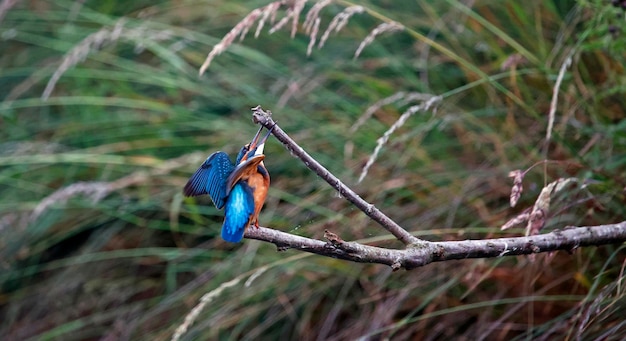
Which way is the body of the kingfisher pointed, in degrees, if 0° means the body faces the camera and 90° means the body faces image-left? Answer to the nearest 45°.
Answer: approximately 225°
